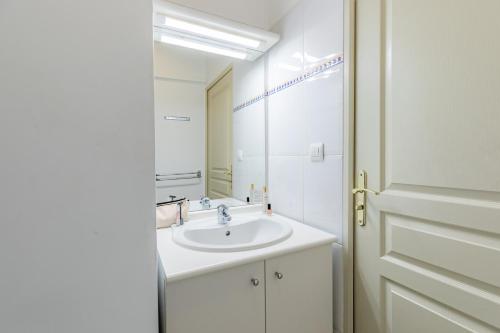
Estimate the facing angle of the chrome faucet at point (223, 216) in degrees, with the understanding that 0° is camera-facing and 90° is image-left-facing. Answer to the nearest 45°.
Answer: approximately 315°

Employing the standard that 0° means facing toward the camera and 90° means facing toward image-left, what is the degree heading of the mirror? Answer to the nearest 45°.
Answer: approximately 315°

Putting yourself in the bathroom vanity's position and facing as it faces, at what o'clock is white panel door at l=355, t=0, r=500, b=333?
The white panel door is roughly at 11 o'clock from the bathroom vanity.

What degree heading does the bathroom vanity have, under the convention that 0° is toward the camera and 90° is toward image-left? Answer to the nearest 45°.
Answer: approximately 315°

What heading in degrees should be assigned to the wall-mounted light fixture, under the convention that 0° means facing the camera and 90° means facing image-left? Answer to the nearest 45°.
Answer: approximately 315°

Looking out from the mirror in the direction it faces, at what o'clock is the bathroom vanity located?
The bathroom vanity is roughly at 1 o'clock from the mirror.
